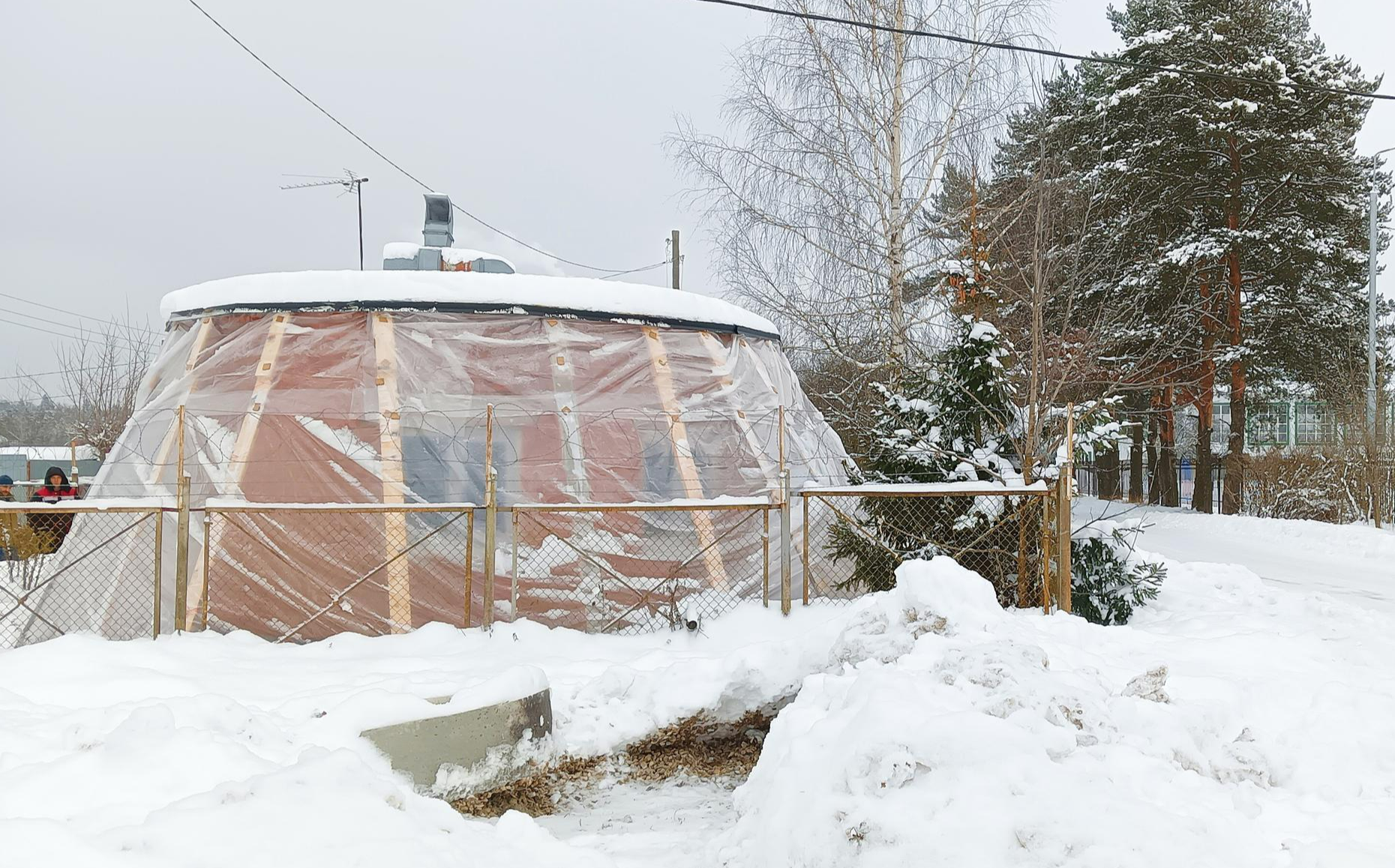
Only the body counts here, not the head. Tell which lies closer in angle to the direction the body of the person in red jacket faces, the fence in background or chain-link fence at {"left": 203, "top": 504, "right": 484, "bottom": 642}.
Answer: the chain-link fence

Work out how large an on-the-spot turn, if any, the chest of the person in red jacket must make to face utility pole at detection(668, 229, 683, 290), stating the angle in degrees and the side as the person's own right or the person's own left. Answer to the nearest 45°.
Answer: approximately 135° to the person's own left

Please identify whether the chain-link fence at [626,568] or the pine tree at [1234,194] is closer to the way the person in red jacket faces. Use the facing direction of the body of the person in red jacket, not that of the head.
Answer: the chain-link fence

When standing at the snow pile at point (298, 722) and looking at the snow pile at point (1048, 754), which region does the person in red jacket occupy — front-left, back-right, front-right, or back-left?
back-left

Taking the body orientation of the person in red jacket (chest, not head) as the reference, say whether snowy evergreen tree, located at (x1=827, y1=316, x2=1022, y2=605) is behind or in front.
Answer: in front

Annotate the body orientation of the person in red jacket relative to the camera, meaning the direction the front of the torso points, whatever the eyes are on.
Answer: toward the camera

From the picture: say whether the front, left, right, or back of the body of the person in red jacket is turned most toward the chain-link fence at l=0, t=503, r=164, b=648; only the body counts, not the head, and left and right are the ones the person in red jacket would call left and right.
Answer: front

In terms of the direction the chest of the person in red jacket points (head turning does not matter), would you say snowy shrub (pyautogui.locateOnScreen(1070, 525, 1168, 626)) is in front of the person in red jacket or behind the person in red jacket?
in front

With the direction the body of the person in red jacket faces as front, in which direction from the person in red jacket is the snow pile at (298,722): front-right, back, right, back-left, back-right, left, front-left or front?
front

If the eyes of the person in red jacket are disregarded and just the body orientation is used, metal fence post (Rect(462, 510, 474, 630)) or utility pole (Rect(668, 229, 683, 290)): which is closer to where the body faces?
the metal fence post
